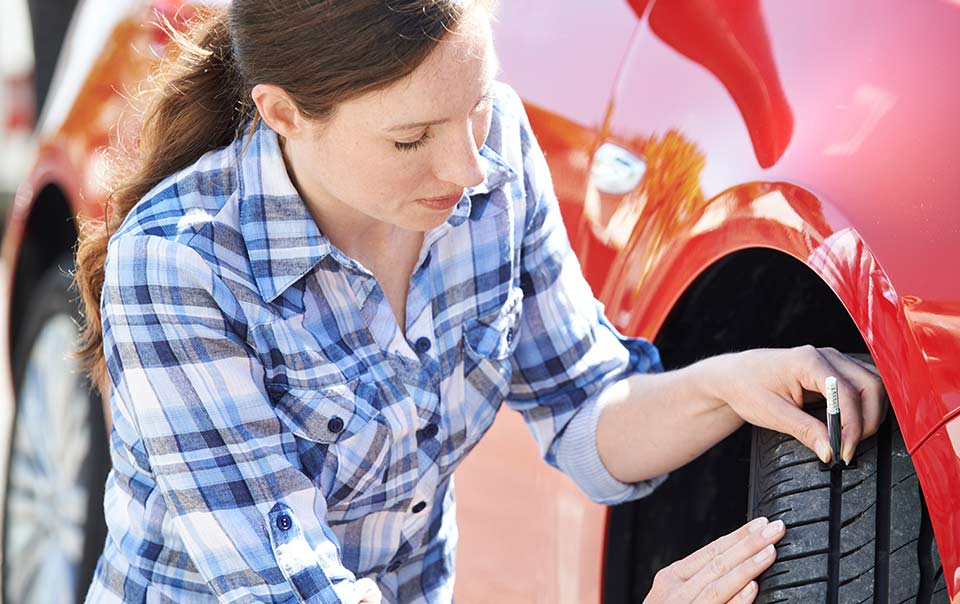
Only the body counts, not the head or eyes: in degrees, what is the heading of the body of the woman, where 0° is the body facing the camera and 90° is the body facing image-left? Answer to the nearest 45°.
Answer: approximately 315°

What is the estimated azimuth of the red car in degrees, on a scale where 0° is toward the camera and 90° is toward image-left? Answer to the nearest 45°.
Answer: approximately 315°
